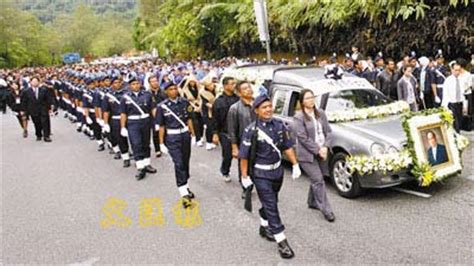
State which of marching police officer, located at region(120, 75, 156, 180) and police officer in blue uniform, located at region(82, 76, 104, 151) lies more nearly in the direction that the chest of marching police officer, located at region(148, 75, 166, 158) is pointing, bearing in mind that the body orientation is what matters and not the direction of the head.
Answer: the marching police officer

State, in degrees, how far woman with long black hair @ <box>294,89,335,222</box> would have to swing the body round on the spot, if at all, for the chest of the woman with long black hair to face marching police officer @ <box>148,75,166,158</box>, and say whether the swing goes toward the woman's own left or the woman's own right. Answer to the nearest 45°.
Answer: approximately 180°

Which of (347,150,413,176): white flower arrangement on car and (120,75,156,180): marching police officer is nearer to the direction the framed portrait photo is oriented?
the white flower arrangement on car

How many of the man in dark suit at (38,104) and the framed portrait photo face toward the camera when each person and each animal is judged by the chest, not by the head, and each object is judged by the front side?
2

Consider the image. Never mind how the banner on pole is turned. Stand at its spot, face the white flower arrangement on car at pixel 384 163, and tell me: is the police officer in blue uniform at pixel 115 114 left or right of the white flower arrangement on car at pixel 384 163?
right

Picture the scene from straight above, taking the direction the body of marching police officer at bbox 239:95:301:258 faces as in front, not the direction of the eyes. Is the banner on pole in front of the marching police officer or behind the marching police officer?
behind

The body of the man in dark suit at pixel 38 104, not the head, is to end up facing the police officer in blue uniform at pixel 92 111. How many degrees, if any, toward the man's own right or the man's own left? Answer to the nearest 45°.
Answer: approximately 45° to the man's own left

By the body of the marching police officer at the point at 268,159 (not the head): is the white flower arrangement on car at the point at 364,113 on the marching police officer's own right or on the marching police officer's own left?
on the marching police officer's own left

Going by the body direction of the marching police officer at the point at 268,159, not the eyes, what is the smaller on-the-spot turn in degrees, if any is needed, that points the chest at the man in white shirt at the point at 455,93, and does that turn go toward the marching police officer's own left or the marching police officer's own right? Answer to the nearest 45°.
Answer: approximately 90° to the marching police officer's own left

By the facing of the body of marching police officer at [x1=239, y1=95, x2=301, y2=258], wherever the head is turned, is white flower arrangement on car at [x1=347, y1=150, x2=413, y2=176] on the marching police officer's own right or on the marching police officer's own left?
on the marching police officer's own left
